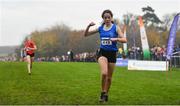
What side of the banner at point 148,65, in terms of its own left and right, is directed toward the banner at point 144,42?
back

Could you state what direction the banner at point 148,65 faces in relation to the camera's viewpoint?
facing the viewer
